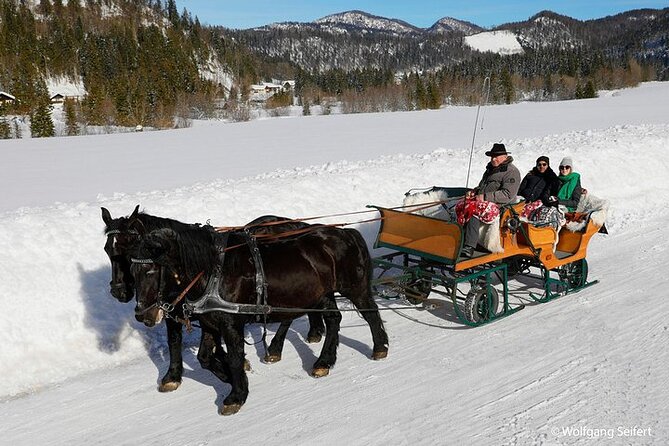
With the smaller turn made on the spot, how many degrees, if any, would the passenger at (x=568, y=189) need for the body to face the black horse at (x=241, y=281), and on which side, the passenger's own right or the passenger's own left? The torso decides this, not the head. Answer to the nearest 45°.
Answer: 0° — they already face it

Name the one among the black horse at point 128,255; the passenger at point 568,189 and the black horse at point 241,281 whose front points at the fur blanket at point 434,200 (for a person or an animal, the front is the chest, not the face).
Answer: the passenger

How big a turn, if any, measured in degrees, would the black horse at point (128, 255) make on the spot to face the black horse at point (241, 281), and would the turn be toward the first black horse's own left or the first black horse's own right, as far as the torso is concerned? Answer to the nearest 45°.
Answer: approximately 135° to the first black horse's own left

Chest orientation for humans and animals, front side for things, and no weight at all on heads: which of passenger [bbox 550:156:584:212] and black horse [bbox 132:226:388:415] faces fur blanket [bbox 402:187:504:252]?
the passenger

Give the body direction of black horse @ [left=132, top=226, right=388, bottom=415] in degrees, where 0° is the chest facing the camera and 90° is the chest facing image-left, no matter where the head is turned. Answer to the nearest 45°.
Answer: approximately 45°

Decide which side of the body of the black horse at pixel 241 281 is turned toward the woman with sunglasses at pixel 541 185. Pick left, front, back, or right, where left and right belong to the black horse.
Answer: back

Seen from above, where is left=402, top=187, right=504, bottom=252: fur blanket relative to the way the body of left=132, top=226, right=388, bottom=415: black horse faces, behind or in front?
behind

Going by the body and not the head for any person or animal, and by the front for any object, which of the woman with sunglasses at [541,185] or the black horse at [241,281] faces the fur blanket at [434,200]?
the woman with sunglasses

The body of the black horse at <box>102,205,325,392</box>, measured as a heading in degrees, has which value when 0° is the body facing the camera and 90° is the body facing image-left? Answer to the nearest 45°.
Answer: approximately 45°
